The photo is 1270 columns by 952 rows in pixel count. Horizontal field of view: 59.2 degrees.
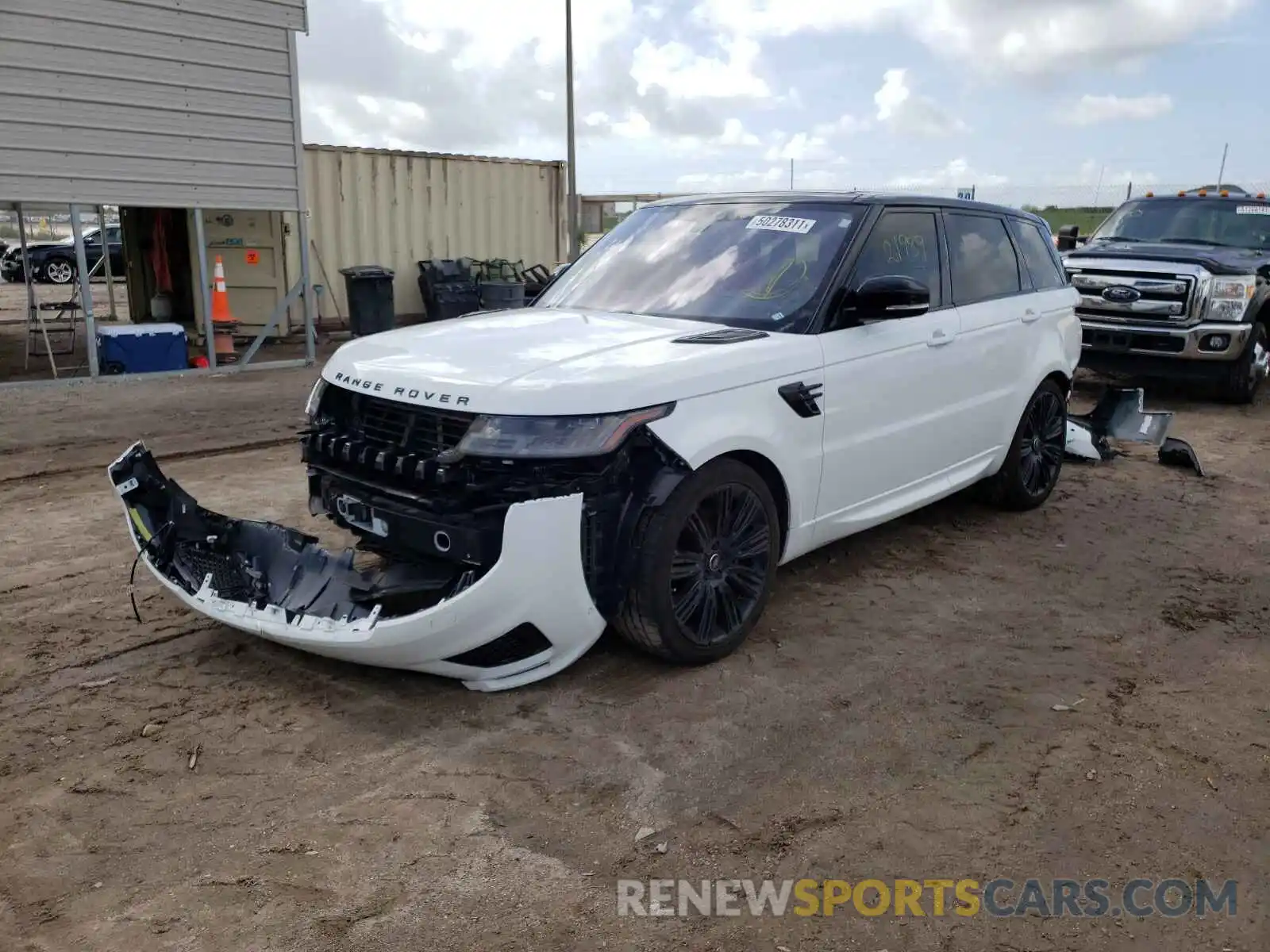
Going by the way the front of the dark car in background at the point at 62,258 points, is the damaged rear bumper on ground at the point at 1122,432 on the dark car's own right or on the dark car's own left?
on the dark car's own left

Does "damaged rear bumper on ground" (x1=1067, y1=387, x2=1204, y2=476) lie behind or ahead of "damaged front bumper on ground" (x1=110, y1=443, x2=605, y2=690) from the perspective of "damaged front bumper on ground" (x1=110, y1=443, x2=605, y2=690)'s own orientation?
behind

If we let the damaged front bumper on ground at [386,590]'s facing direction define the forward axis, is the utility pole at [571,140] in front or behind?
behind

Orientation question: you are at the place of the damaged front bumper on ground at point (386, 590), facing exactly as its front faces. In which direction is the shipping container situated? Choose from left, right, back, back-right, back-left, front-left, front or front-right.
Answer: back-right

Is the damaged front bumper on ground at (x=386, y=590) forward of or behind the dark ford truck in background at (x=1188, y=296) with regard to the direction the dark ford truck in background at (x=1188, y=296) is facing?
forward

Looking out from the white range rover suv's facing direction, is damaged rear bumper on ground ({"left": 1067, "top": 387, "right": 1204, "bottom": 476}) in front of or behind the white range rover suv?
behind

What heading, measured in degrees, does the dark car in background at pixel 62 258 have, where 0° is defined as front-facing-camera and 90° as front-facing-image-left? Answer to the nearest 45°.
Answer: approximately 45°

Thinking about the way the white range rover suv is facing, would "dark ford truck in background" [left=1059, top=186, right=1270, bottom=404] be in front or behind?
behind

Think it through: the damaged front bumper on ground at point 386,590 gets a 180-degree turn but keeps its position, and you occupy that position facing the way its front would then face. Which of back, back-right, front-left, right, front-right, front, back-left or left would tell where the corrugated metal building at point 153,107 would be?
front-left

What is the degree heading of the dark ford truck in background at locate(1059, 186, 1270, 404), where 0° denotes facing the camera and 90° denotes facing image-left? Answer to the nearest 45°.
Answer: approximately 45°

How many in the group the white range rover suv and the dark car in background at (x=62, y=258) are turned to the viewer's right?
0

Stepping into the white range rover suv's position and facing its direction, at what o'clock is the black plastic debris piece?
The black plastic debris piece is roughly at 6 o'clock from the white range rover suv.

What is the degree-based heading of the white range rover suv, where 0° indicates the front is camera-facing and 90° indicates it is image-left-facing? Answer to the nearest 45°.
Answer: approximately 45°
